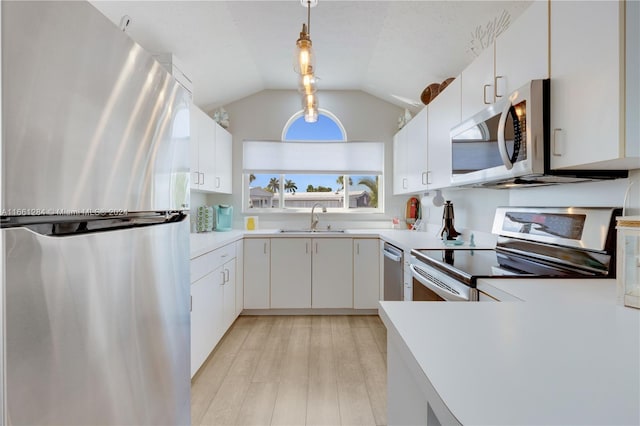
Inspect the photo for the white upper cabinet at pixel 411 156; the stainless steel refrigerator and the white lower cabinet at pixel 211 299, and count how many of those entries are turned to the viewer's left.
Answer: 1

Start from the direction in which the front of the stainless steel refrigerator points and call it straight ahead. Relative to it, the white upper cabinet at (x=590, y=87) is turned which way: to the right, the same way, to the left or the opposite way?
the opposite way

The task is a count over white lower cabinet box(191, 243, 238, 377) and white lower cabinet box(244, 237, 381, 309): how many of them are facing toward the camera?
1

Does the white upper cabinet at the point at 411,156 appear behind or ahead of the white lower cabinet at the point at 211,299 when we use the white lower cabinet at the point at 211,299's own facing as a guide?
ahead

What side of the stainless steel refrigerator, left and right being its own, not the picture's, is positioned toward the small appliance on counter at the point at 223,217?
left

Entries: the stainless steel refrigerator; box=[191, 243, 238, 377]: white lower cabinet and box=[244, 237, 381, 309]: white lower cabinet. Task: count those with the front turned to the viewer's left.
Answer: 0

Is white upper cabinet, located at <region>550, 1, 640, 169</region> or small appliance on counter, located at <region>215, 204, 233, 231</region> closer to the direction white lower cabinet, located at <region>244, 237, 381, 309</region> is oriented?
the white upper cabinet

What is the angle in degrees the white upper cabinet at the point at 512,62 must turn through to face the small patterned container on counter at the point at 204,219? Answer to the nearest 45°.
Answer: approximately 45° to its right

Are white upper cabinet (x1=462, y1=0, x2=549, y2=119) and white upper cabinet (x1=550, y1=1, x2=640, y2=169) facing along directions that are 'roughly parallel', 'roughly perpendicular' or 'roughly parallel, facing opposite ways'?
roughly parallel

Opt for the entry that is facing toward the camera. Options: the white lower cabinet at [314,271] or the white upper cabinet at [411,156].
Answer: the white lower cabinet

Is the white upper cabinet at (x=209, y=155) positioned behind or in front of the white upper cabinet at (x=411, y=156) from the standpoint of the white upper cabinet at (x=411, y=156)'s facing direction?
in front

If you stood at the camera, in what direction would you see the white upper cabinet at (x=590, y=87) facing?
facing the viewer and to the left of the viewer

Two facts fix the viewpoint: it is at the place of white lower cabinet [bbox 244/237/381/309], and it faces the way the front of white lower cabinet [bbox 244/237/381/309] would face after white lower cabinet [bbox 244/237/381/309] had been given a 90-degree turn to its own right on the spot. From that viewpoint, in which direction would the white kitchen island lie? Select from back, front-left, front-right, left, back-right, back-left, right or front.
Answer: left

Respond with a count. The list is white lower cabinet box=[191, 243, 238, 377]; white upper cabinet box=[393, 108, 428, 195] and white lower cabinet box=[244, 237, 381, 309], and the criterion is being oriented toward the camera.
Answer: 1

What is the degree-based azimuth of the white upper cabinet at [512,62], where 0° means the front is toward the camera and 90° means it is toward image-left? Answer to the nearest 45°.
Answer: approximately 45°

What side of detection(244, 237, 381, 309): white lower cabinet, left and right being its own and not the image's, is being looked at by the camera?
front

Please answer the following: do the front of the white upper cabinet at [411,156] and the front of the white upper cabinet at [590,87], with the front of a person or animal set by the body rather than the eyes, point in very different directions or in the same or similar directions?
same or similar directions

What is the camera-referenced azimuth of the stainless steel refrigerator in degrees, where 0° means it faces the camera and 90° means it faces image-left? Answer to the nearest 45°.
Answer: approximately 315°

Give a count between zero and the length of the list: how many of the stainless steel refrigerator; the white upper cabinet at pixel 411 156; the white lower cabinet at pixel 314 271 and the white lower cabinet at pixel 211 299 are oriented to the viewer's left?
1

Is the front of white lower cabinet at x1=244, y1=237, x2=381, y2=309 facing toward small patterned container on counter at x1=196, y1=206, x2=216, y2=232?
no

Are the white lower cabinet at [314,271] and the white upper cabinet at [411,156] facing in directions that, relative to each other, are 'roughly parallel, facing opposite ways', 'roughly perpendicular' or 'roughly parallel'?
roughly perpendicular

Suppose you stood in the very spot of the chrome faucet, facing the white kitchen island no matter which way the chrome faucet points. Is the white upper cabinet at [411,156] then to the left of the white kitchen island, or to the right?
left

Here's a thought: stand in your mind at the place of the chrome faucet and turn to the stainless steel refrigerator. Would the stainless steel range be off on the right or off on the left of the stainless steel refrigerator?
left
